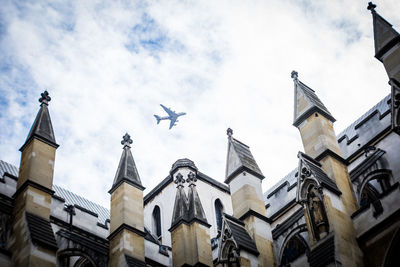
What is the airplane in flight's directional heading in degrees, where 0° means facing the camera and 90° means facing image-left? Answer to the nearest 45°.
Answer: approximately 270°
